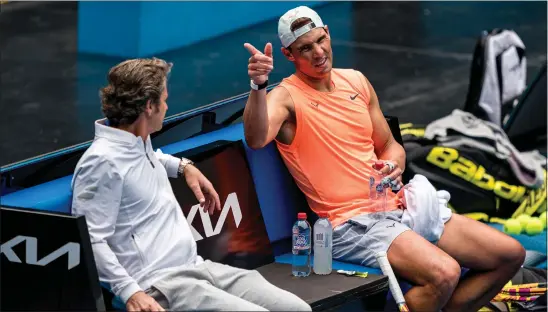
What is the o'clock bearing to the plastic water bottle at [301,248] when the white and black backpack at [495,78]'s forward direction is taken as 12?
The plastic water bottle is roughly at 2 o'clock from the white and black backpack.

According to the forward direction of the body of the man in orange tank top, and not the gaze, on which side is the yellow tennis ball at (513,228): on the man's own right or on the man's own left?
on the man's own left

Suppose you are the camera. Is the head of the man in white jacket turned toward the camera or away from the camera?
away from the camera

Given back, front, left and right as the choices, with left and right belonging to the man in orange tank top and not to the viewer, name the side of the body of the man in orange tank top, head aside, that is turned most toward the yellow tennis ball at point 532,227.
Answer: left

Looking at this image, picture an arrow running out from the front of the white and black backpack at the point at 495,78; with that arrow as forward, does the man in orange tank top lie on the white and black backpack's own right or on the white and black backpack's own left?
on the white and black backpack's own right

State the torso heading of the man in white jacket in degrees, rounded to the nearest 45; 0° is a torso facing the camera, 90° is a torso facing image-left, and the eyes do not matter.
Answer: approximately 315°

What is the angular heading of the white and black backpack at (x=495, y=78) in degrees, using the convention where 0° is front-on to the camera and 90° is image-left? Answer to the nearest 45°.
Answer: approximately 315°

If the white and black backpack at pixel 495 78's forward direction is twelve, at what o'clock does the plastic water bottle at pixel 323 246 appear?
The plastic water bottle is roughly at 2 o'clock from the white and black backpack.
